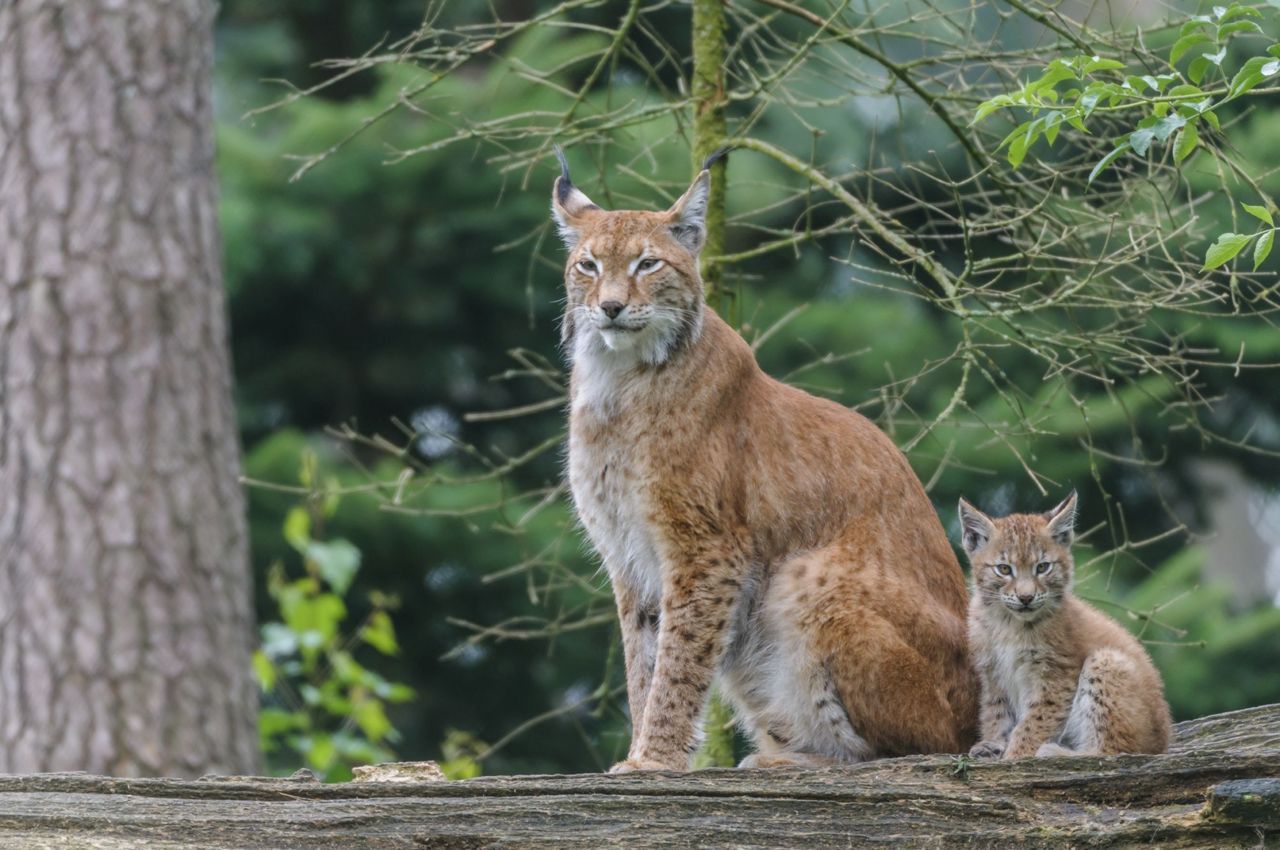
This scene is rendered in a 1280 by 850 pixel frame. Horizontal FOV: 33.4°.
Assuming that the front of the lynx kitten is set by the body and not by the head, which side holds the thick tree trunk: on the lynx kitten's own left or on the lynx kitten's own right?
on the lynx kitten's own right

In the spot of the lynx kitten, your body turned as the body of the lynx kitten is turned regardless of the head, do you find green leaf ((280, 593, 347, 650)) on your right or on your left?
on your right

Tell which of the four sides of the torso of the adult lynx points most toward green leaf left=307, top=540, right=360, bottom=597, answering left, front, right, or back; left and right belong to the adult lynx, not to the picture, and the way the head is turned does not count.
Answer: right

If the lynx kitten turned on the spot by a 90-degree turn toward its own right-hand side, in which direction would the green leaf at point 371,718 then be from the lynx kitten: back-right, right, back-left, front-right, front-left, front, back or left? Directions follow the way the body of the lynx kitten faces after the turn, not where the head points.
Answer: front

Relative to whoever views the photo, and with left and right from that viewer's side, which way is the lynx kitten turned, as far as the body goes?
facing the viewer and to the left of the viewer

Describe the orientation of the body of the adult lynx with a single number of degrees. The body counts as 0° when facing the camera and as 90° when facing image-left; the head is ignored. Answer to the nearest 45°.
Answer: approximately 45°

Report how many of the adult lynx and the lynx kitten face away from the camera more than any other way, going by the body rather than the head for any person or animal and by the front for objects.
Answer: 0

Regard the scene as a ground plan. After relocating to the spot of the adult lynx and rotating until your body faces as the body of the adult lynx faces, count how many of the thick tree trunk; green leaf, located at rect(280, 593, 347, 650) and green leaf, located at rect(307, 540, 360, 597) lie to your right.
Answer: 3

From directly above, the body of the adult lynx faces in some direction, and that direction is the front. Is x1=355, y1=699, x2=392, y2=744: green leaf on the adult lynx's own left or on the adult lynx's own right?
on the adult lynx's own right

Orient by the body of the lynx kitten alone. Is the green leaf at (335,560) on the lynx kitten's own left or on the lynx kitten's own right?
on the lynx kitten's own right
